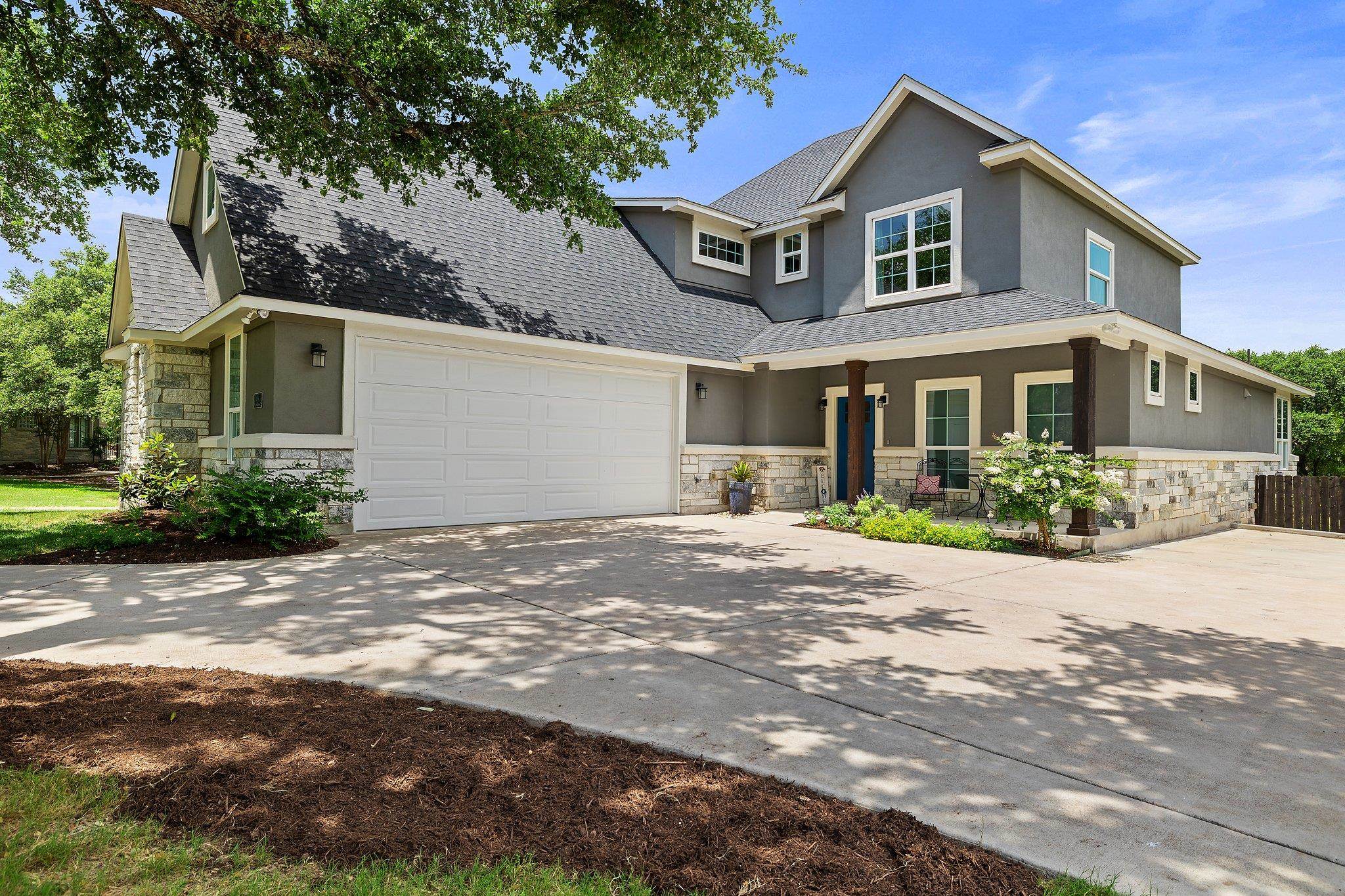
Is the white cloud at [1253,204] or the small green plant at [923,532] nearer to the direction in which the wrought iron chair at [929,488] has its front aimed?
the small green plant

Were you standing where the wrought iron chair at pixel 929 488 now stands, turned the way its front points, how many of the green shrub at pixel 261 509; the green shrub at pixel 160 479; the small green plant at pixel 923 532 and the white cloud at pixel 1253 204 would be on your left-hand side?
1

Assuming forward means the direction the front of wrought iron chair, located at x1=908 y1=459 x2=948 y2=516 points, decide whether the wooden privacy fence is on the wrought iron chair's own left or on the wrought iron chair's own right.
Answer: on the wrought iron chair's own left

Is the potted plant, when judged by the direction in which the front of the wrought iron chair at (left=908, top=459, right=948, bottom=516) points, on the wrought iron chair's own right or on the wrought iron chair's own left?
on the wrought iron chair's own right

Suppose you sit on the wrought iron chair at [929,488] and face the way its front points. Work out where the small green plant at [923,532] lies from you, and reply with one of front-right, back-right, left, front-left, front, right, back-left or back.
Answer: front-right

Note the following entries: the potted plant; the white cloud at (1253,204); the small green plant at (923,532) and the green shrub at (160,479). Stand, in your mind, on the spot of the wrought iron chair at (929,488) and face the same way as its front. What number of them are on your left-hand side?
1

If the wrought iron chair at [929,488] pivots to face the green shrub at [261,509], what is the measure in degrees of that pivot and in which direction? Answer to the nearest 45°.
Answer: approximately 90° to its right

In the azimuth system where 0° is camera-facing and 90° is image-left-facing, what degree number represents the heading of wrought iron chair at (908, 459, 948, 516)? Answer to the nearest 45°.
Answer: approximately 315°

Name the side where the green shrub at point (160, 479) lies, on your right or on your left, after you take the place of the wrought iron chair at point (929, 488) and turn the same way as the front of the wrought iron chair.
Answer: on your right
